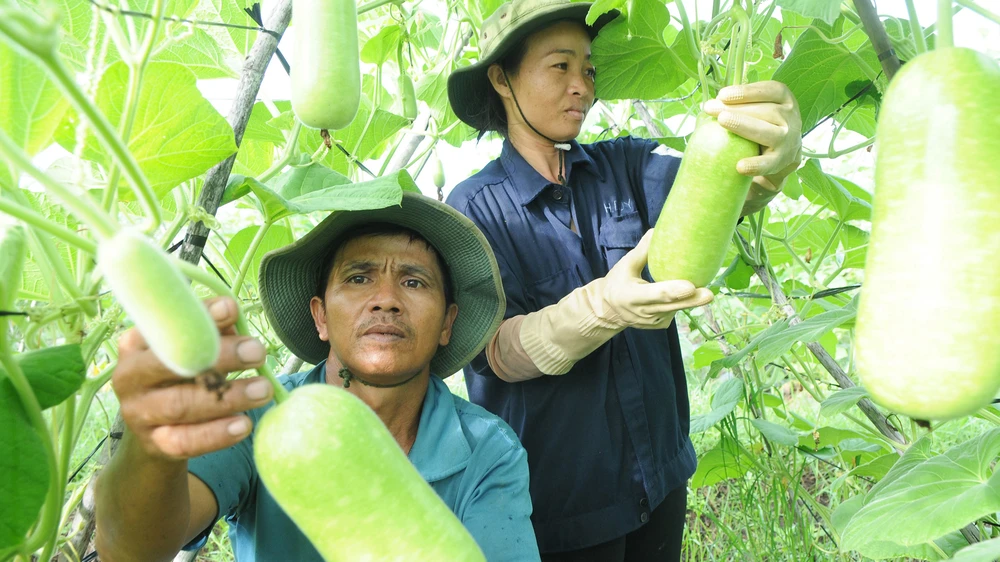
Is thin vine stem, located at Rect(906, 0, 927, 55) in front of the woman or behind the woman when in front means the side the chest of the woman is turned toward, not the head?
in front

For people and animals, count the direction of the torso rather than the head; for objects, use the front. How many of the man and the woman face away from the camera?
0

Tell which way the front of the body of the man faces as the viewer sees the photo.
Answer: toward the camera

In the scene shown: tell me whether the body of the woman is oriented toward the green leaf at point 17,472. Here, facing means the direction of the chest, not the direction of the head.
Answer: no

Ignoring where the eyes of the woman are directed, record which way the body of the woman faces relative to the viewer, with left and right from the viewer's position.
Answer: facing the viewer and to the right of the viewer

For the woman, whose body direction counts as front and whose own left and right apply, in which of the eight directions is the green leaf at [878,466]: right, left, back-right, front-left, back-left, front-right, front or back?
front-left

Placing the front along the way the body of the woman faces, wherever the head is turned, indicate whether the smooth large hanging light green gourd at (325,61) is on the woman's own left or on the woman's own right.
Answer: on the woman's own right

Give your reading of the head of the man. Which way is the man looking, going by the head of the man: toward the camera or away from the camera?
toward the camera

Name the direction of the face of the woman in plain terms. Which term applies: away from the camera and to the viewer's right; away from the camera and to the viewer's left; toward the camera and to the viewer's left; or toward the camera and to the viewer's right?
toward the camera and to the viewer's right

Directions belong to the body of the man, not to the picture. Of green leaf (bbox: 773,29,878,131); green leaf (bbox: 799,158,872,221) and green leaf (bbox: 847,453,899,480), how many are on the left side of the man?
3

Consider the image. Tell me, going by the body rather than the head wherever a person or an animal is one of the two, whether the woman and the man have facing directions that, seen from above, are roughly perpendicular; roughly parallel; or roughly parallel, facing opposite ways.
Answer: roughly parallel

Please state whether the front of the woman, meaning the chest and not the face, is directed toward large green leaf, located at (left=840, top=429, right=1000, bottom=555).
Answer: yes

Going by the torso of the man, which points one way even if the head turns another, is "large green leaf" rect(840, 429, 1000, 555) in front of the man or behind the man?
in front
